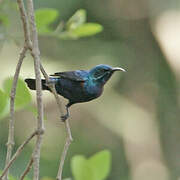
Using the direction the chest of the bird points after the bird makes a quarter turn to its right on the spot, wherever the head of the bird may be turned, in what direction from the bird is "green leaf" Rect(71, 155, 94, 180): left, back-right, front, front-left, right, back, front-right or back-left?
front

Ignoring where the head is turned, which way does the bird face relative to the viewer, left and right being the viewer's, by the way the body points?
facing to the right of the viewer

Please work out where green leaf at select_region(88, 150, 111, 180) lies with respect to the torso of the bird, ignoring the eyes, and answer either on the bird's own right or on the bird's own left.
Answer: on the bird's own right

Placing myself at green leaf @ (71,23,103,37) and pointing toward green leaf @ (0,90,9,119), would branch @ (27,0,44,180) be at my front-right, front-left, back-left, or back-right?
front-left

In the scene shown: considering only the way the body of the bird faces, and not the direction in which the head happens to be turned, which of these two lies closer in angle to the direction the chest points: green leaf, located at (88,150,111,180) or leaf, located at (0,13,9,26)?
the green leaf

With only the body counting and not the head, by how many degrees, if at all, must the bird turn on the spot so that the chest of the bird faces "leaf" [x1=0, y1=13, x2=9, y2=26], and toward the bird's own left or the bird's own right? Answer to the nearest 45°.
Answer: approximately 180°
